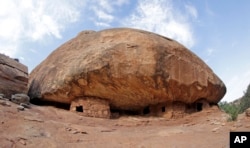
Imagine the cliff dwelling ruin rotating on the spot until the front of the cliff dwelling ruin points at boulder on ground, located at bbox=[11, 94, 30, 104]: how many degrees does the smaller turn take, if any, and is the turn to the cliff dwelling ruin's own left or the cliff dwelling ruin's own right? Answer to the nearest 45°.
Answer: approximately 45° to the cliff dwelling ruin's own right

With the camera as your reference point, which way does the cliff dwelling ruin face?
facing the viewer
